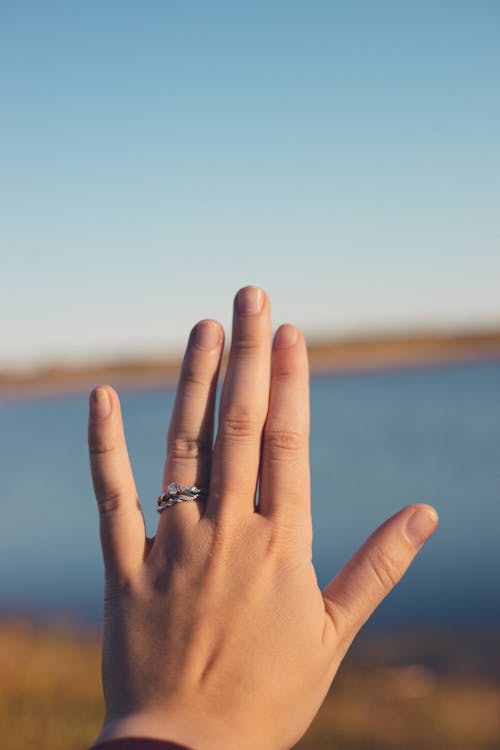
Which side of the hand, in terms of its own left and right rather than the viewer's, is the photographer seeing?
back
